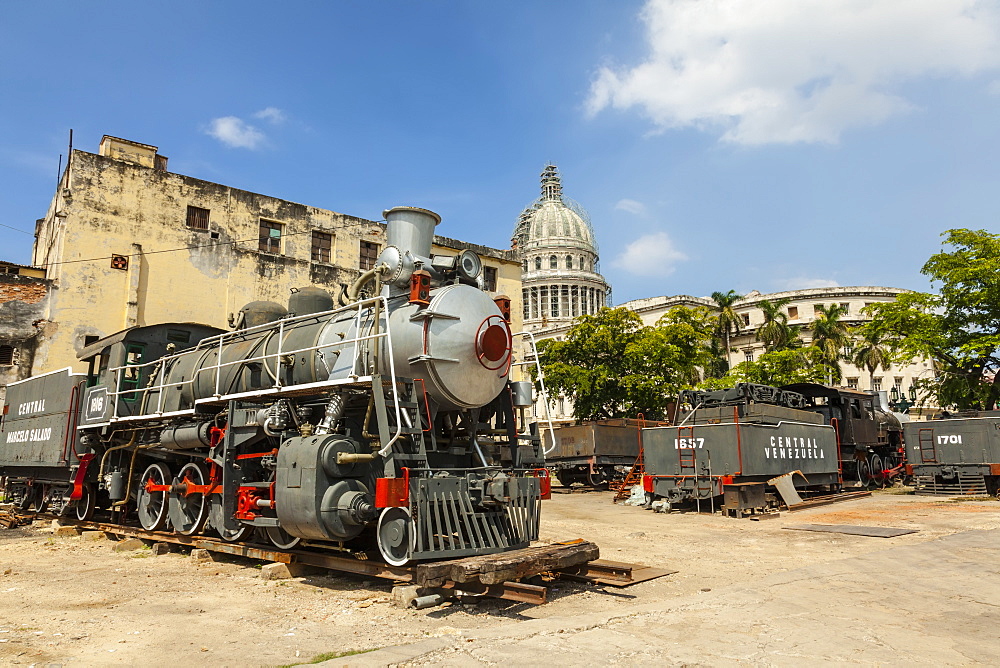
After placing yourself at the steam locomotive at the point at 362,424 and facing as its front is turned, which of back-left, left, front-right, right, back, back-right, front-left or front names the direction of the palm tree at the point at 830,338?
left

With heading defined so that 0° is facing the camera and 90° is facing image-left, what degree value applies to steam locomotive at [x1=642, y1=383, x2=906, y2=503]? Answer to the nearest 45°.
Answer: approximately 225°

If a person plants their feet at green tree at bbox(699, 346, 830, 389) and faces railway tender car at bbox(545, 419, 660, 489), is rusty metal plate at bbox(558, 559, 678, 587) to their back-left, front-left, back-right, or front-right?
front-left

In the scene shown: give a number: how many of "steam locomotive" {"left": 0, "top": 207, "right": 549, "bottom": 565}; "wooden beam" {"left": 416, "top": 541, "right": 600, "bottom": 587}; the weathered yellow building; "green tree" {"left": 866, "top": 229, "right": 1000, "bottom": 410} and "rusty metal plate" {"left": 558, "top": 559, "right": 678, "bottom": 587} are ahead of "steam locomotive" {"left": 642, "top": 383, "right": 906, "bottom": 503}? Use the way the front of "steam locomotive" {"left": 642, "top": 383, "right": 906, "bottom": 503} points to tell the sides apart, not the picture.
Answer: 1

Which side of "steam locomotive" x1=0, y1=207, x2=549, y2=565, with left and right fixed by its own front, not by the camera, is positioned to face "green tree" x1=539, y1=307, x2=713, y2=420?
left

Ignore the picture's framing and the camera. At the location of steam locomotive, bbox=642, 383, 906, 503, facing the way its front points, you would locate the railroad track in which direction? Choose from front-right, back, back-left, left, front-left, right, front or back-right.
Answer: back-right

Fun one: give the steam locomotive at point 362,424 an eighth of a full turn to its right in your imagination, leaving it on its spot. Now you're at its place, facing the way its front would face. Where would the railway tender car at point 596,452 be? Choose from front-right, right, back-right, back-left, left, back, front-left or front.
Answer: back-left

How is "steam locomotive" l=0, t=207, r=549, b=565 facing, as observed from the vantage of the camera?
facing the viewer and to the right of the viewer

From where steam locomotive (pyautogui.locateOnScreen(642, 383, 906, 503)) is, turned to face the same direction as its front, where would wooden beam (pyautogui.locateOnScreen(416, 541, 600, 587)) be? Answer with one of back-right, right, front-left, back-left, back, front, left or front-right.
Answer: back-right

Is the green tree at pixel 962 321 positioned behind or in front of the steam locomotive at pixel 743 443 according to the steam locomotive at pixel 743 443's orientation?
in front

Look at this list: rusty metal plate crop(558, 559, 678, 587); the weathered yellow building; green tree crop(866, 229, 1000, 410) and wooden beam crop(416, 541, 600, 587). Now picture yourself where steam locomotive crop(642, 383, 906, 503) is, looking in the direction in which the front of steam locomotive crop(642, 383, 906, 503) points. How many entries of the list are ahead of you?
1

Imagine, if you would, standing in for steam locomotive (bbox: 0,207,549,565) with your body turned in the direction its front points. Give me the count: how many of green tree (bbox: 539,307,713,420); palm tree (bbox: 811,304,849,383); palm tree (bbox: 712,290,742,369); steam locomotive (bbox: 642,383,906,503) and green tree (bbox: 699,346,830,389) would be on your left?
5

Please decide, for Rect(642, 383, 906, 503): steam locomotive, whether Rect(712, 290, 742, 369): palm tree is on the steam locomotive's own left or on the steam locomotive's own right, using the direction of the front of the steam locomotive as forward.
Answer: on the steam locomotive's own left

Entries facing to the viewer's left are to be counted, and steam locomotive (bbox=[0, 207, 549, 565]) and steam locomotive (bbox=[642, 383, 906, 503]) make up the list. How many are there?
0

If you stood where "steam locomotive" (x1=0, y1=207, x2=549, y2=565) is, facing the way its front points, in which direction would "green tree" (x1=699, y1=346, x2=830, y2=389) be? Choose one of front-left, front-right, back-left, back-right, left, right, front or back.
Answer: left

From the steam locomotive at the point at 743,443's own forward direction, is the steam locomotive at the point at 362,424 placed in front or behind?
behind
